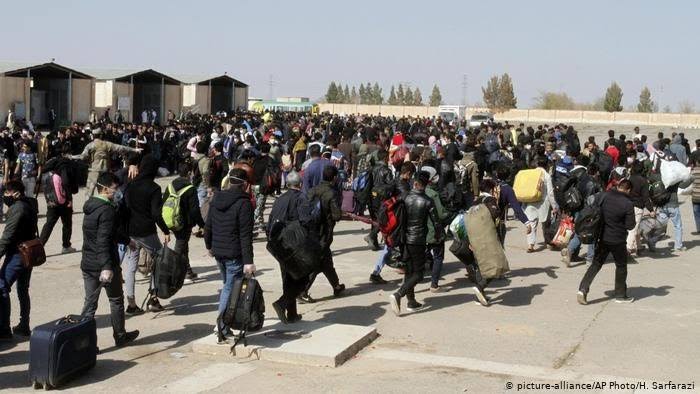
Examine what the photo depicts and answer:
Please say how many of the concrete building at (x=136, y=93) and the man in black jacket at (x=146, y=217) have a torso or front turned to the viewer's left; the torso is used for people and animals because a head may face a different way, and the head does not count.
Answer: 0

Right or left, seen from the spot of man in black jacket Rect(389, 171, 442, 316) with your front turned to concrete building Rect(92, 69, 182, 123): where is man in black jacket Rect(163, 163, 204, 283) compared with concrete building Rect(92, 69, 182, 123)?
left

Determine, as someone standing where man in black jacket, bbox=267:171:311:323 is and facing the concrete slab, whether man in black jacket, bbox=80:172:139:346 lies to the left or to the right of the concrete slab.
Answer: right

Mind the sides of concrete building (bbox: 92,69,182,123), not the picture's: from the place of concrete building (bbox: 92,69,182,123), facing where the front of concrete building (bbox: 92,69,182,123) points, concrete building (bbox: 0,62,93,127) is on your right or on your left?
on your right

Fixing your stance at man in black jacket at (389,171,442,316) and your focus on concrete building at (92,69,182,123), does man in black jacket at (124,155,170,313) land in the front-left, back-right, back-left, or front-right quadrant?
front-left

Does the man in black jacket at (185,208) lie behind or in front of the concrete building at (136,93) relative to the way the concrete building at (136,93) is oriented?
in front
